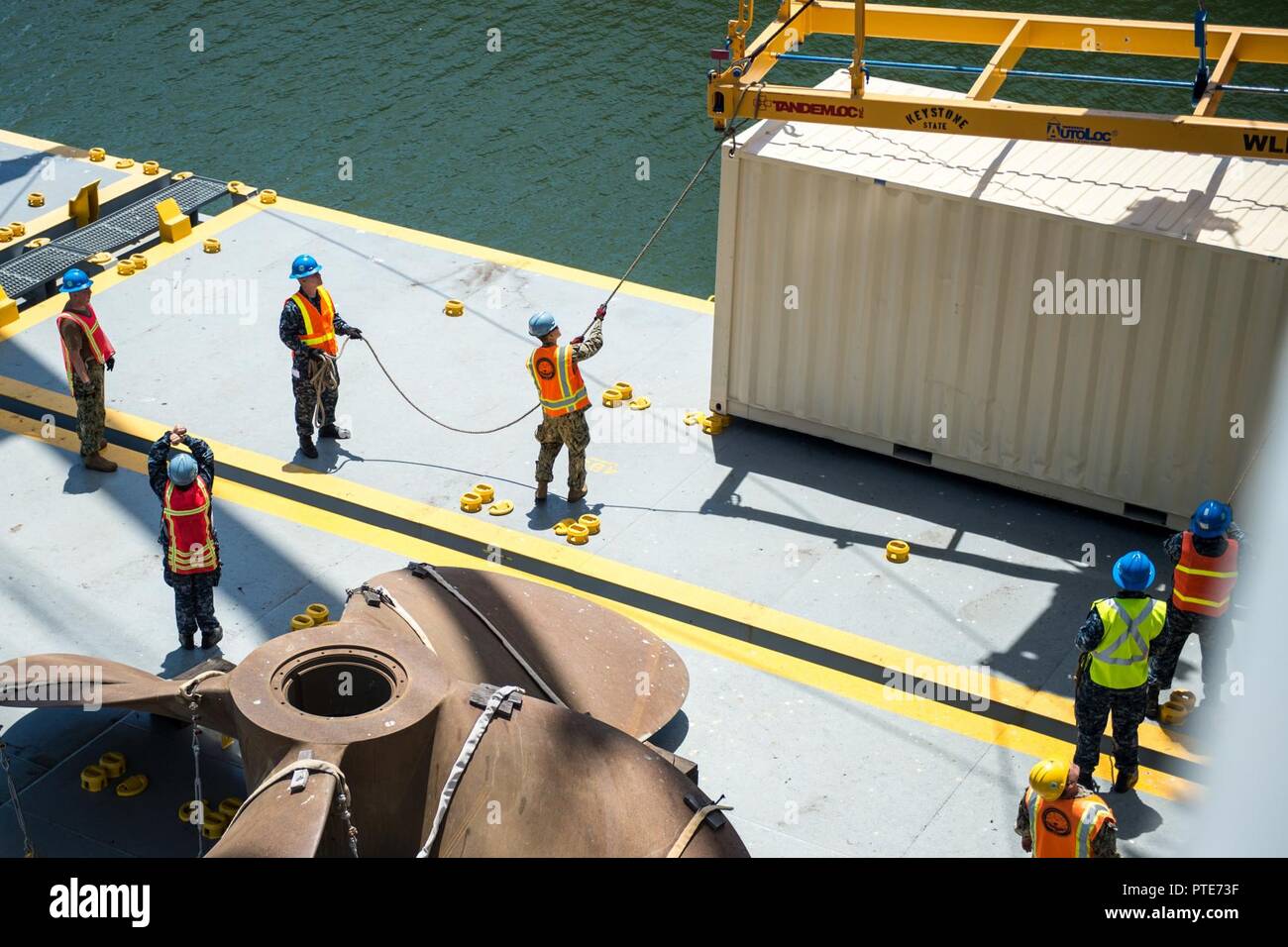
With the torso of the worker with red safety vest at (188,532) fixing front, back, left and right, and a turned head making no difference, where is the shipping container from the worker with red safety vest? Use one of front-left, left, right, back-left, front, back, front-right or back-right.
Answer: right

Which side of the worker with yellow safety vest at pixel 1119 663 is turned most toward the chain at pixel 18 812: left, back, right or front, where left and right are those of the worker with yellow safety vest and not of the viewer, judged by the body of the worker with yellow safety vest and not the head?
left

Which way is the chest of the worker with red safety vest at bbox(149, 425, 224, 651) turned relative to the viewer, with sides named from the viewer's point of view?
facing away from the viewer

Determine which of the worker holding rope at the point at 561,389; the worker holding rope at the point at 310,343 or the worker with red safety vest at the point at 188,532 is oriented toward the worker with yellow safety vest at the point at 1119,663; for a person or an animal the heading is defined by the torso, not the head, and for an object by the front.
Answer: the worker holding rope at the point at 310,343

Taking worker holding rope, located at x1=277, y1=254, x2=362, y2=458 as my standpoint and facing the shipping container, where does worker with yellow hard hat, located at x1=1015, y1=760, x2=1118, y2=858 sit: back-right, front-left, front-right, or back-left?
front-right

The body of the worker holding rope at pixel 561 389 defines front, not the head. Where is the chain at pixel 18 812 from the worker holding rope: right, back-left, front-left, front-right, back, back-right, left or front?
back

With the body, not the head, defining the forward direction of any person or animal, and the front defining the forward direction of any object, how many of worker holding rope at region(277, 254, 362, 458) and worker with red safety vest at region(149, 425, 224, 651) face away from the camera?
1

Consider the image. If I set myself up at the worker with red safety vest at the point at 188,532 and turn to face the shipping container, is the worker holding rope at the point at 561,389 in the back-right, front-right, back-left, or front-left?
front-left

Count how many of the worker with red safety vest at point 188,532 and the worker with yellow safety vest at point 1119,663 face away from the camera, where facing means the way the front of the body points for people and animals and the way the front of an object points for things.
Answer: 2

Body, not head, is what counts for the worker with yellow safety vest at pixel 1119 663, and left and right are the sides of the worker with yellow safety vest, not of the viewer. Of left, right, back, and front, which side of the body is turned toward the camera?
back

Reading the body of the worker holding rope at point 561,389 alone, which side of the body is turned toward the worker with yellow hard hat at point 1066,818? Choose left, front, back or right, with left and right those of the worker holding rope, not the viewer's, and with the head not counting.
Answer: right

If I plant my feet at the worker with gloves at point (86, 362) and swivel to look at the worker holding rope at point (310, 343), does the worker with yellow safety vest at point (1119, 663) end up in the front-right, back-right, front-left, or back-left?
front-right

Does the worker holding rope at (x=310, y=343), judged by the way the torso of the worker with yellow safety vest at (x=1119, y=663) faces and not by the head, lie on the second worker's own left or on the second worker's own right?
on the second worker's own left

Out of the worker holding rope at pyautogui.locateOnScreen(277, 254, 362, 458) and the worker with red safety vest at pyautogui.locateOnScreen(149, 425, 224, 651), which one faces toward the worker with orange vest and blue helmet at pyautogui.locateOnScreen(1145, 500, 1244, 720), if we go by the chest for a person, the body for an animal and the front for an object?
the worker holding rope

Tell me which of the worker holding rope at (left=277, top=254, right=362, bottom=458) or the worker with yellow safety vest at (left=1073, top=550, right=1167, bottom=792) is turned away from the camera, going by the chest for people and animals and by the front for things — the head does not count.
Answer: the worker with yellow safety vest

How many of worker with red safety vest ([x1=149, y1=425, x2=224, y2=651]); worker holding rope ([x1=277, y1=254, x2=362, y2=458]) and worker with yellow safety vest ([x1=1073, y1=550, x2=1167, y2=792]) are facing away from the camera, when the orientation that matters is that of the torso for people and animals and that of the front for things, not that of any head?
2

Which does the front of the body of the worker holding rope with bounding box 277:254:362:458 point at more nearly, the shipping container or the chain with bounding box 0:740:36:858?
the shipping container

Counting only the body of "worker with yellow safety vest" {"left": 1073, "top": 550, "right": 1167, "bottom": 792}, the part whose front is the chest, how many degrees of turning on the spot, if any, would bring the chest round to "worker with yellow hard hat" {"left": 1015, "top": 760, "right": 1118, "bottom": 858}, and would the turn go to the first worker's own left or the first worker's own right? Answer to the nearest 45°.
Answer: approximately 180°

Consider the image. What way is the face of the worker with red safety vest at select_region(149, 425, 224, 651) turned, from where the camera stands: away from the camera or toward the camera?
away from the camera
